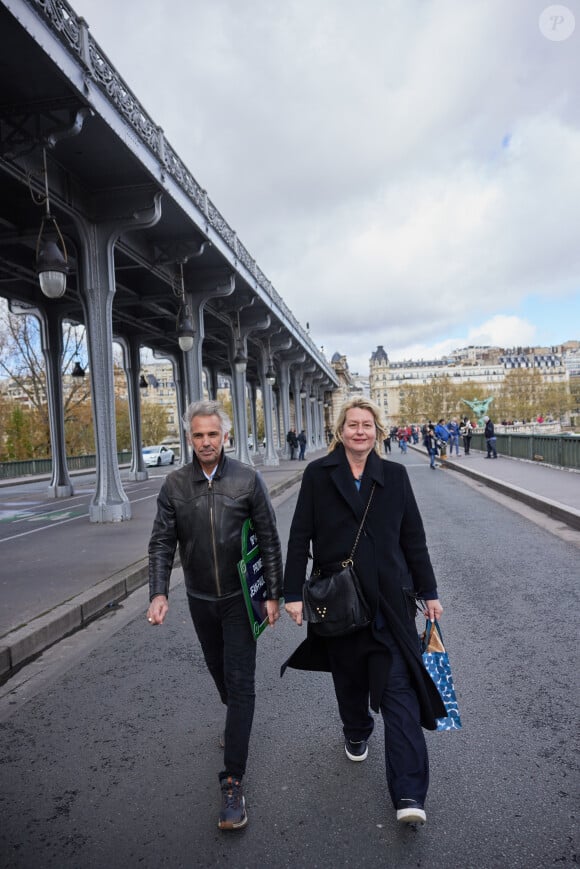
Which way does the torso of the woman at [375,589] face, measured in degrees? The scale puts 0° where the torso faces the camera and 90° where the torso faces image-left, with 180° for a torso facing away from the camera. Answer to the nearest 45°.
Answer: approximately 0°

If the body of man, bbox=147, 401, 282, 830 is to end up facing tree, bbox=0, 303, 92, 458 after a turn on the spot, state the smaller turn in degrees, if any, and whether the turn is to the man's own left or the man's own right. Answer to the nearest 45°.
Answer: approximately 180°

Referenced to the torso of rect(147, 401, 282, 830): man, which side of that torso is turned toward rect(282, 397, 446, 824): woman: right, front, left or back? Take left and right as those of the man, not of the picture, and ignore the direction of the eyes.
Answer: left

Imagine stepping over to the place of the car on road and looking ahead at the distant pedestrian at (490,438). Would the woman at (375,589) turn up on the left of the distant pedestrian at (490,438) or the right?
right

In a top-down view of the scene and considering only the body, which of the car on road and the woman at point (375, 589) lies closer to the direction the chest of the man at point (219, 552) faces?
the woman

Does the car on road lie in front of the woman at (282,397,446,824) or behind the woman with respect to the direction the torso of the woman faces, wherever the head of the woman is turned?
behind

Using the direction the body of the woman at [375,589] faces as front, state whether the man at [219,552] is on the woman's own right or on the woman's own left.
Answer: on the woman's own right

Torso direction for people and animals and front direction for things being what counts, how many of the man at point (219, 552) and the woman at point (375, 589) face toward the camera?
2
